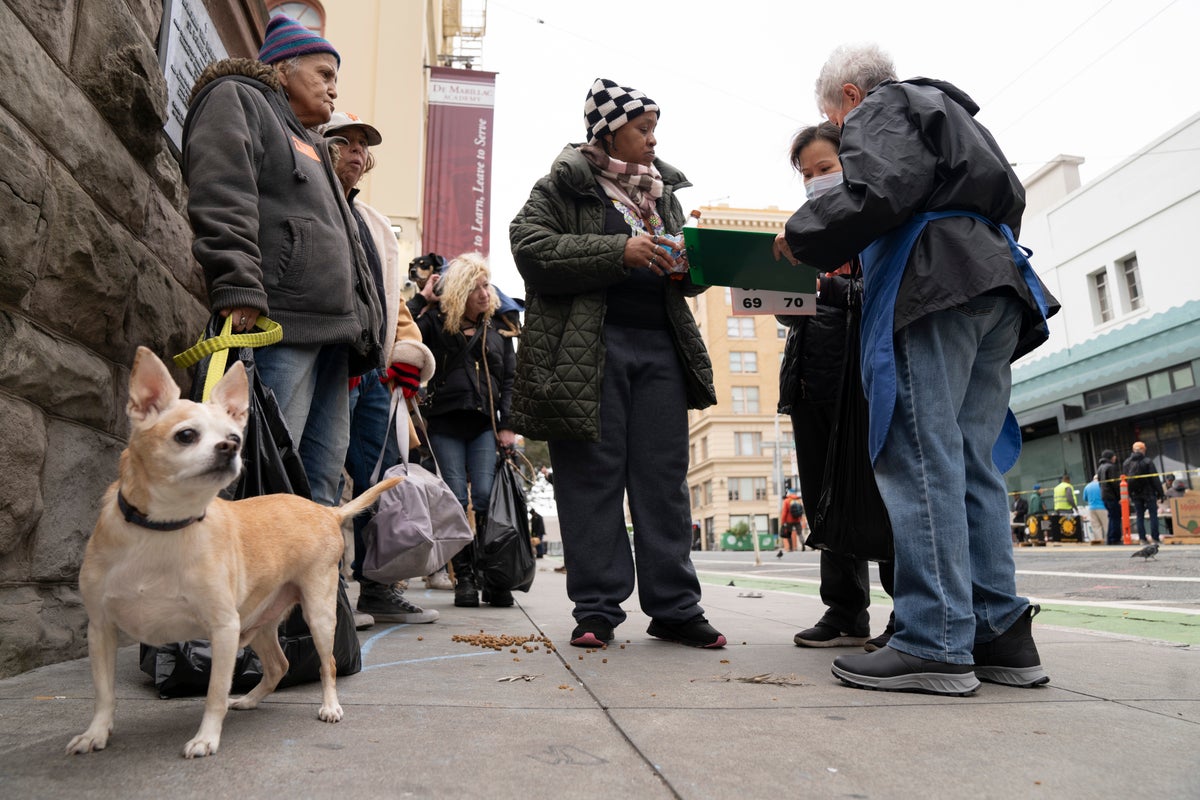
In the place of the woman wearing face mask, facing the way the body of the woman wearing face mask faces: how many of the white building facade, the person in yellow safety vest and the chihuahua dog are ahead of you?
1

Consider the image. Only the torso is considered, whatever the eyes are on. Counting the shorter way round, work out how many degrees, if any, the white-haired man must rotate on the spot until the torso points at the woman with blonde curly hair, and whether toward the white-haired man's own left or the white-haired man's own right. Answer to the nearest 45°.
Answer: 0° — they already face them

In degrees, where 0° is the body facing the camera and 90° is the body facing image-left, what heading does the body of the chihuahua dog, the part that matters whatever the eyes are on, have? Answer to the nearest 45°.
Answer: approximately 45°

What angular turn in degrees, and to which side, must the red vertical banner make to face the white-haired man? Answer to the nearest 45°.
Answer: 0° — it already faces them

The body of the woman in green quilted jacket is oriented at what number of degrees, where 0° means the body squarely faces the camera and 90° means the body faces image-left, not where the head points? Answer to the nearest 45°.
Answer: approximately 315°

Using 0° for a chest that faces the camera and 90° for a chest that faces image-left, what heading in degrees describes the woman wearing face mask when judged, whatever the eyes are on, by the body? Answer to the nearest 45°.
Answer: approximately 45°

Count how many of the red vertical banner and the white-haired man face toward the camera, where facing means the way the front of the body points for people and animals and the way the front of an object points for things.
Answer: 1

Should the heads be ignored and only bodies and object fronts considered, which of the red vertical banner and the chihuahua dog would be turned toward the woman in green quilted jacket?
the red vertical banner

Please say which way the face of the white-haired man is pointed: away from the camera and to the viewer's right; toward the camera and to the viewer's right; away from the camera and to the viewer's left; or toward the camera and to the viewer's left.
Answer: away from the camera and to the viewer's left
